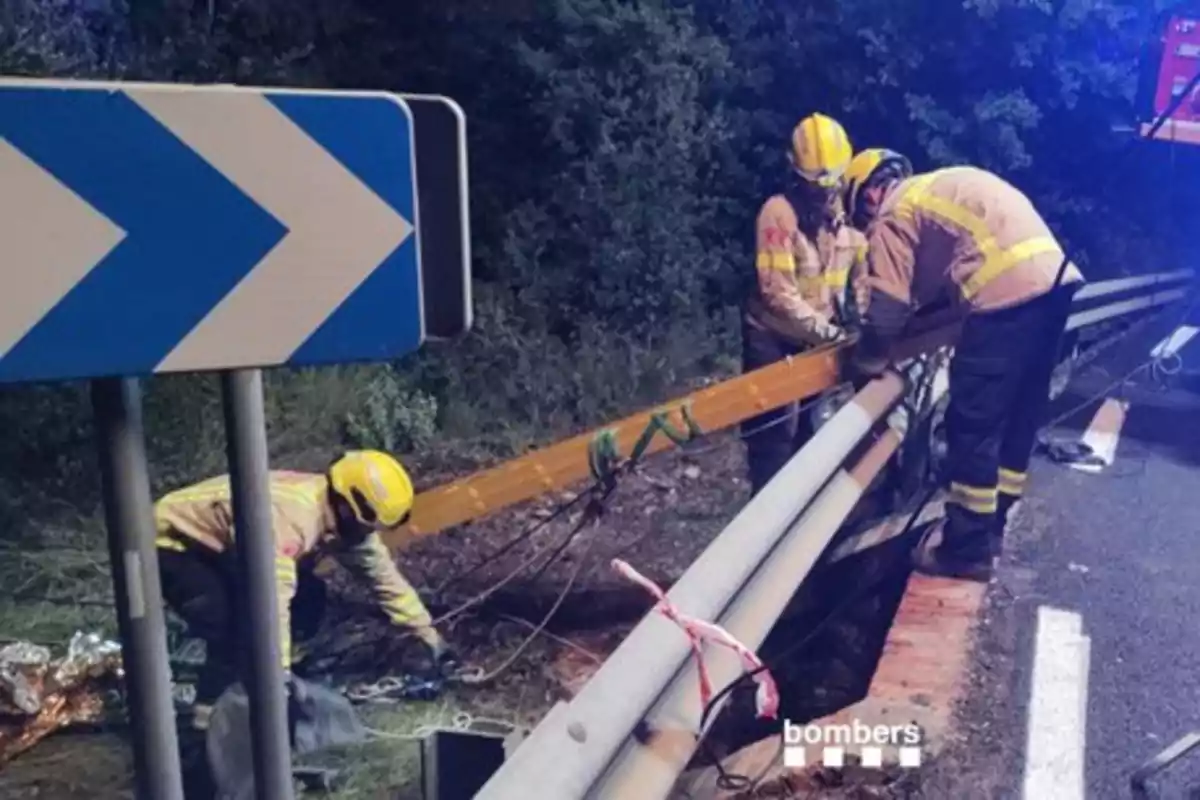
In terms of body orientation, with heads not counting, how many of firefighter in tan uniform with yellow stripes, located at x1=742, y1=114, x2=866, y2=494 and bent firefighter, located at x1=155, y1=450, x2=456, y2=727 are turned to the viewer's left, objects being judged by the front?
0

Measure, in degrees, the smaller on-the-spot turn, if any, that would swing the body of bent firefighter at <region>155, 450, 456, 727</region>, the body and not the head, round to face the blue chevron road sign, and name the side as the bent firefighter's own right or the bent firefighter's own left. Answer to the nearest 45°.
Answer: approximately 90° to the bent firefighter's own right

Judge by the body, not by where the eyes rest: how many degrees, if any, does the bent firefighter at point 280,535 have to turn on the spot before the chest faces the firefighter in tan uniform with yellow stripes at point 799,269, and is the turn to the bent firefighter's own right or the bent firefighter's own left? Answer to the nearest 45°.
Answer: approximately 45° to the bent firefighter's own left

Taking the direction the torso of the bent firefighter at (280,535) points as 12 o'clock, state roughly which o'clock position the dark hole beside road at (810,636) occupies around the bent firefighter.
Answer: The dark hole beside road is roughly at 12 o'clock from the bent firefighter.

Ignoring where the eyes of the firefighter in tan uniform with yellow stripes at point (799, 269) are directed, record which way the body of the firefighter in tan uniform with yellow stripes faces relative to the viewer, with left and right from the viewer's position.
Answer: facing the viewer and to the right of the viewer

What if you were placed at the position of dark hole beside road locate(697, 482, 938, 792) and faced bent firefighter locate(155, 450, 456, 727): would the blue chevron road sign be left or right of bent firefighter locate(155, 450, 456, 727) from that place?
left

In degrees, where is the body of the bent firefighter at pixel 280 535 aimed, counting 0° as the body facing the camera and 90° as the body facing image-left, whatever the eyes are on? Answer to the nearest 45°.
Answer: approximately 270°
